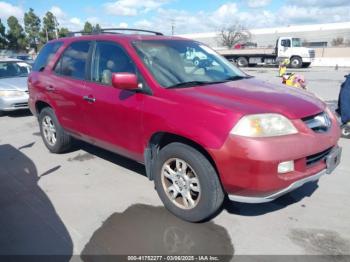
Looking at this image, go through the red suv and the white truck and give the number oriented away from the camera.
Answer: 0

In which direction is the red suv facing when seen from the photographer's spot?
facing the viewer and to the right of the viewer

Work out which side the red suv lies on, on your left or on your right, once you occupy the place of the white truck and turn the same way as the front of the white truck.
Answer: on your right

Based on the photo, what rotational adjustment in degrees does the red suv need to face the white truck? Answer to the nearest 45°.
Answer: approximately 135° to its left
